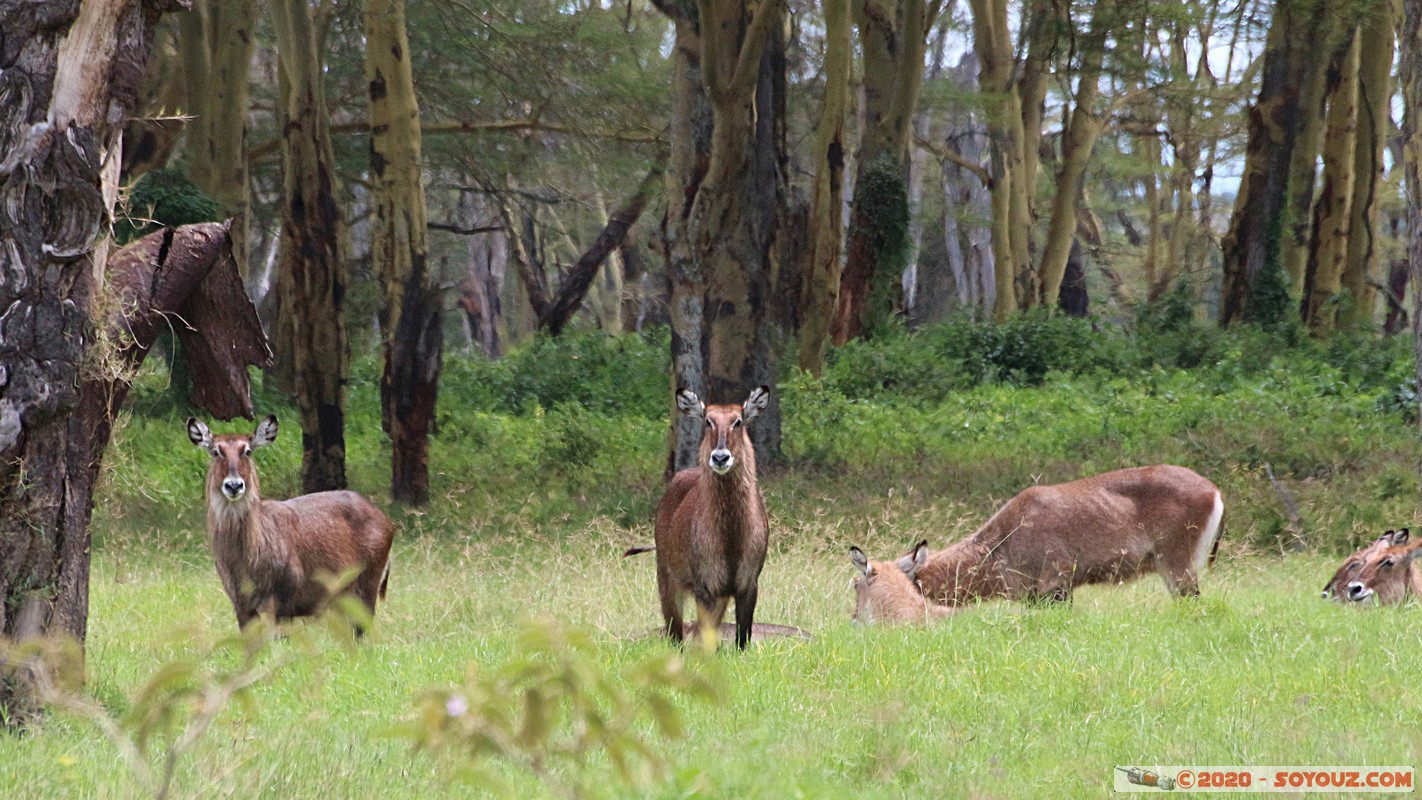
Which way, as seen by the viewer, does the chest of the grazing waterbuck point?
to the viewer's left

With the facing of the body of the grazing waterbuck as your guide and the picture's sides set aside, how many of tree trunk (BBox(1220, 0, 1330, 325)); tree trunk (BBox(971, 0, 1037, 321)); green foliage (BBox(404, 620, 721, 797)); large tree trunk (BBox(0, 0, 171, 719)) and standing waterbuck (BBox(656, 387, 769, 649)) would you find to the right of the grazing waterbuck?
2

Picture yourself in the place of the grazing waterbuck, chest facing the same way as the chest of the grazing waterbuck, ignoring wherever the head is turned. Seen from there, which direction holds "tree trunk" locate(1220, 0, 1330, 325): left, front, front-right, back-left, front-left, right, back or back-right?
right

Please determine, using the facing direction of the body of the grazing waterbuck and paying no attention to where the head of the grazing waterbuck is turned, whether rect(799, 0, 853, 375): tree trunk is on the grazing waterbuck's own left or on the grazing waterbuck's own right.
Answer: on the grazing waterbuck's own right

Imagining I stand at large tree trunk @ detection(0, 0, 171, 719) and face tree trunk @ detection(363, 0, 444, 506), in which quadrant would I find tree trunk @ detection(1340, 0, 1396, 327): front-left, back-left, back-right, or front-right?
front-right

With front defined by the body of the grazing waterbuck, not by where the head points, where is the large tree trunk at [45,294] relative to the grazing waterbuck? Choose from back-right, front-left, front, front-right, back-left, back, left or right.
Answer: front-left

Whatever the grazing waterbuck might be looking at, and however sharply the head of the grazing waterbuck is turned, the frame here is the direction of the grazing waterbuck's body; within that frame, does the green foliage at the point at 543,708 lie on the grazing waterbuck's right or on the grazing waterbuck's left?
on the grazing waterbuck's left

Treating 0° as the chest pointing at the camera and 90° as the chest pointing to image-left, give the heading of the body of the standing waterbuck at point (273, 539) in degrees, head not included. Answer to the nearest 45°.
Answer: approximately 45°
